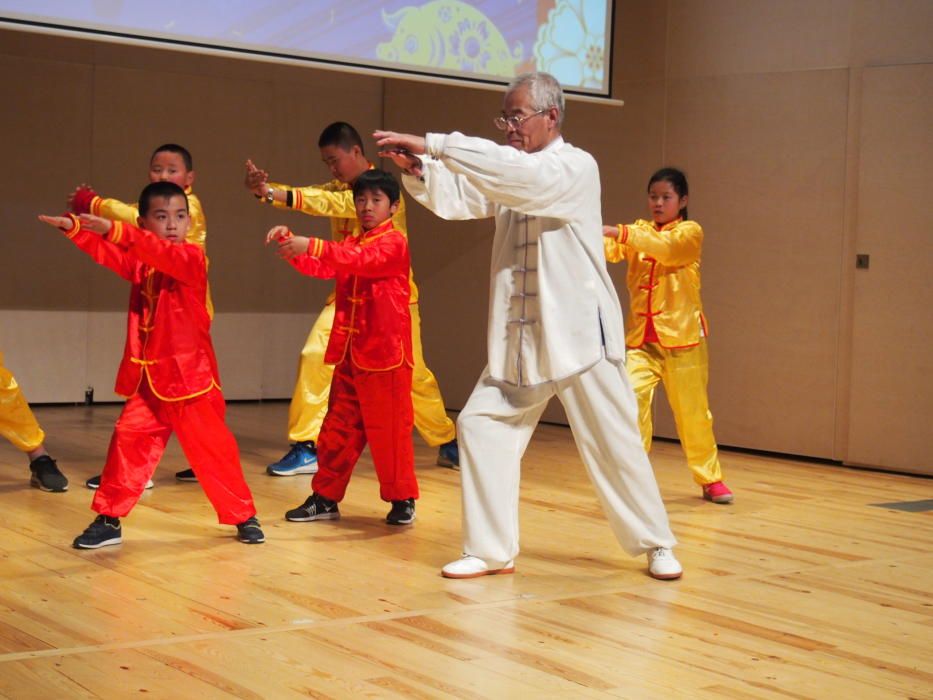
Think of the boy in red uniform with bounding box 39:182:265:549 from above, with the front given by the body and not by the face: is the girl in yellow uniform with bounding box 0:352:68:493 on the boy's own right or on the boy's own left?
on the boy's own right

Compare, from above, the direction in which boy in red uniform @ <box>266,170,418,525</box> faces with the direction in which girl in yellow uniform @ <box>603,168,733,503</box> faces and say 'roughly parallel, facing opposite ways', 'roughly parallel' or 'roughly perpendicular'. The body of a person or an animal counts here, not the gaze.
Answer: roughly parallel

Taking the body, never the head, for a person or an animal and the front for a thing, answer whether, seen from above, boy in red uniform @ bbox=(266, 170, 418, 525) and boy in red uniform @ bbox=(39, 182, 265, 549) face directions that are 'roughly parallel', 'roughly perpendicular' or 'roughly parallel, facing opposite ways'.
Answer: roughly parallel

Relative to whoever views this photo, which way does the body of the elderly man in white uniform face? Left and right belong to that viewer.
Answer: facing the viewer and to the left of the viewer

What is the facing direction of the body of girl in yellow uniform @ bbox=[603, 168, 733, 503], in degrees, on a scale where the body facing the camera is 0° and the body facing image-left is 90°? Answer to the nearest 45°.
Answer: approximately 45°

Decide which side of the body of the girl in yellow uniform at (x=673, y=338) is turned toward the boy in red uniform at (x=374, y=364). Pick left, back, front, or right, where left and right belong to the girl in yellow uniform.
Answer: front

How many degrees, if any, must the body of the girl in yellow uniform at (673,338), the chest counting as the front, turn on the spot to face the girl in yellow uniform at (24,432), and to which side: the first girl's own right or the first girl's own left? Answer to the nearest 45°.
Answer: approximately 45° to the first girl's own right

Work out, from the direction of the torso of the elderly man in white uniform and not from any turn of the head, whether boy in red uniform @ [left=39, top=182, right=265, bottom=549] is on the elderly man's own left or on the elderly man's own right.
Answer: on the elderly man's own right

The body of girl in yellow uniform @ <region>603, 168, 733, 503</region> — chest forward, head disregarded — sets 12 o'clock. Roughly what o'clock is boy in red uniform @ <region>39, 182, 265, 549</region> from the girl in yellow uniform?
The boy in red uniform is roughly at 12 o'clock from the girl in yellow uniform.

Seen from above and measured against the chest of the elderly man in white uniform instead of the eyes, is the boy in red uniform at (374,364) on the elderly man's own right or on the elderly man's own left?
on the elderly man's own right

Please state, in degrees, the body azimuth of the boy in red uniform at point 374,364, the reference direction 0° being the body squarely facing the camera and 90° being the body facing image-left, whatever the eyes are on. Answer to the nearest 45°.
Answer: approximately 45°
